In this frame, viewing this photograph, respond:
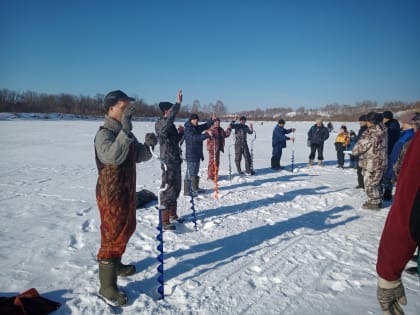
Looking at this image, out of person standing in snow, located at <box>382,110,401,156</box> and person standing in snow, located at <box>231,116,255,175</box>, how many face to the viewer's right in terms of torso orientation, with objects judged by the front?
0

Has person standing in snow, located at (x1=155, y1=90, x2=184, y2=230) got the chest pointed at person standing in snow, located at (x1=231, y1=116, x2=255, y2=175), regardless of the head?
no

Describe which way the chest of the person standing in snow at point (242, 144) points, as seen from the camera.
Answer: toward the camera

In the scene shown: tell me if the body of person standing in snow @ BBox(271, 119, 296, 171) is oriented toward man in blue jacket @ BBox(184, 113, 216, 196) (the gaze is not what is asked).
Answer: no

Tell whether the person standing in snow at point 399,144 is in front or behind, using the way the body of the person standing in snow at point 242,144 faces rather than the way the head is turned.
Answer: in front

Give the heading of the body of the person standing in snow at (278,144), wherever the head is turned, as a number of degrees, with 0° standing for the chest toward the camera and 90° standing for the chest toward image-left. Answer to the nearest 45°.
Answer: approximately 270°

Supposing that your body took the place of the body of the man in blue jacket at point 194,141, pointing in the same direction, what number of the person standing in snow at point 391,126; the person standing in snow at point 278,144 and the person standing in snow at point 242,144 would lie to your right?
0

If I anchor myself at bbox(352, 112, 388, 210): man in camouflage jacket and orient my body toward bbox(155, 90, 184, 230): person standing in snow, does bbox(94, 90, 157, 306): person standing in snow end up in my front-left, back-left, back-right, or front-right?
front-left

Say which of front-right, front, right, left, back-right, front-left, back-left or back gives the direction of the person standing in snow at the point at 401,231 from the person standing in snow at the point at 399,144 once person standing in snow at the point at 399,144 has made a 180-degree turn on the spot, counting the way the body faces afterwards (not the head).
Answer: right

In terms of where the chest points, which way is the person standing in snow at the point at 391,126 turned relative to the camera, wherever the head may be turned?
to the viewer's left

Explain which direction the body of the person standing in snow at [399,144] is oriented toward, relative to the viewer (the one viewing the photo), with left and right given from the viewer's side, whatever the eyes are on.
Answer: facing to the left of the viewer
